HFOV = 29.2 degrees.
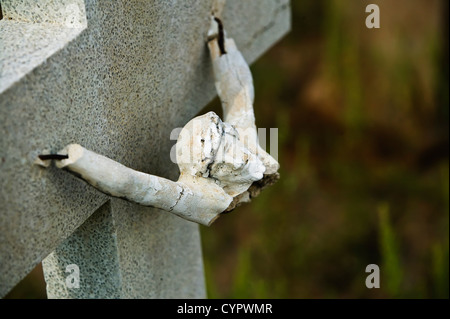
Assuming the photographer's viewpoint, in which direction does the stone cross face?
facing the viewer and to the right of the viewer

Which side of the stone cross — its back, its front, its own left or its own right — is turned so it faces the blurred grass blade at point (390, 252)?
left

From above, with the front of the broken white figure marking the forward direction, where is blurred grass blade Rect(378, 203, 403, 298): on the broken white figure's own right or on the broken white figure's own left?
on the broken white figure's own left
